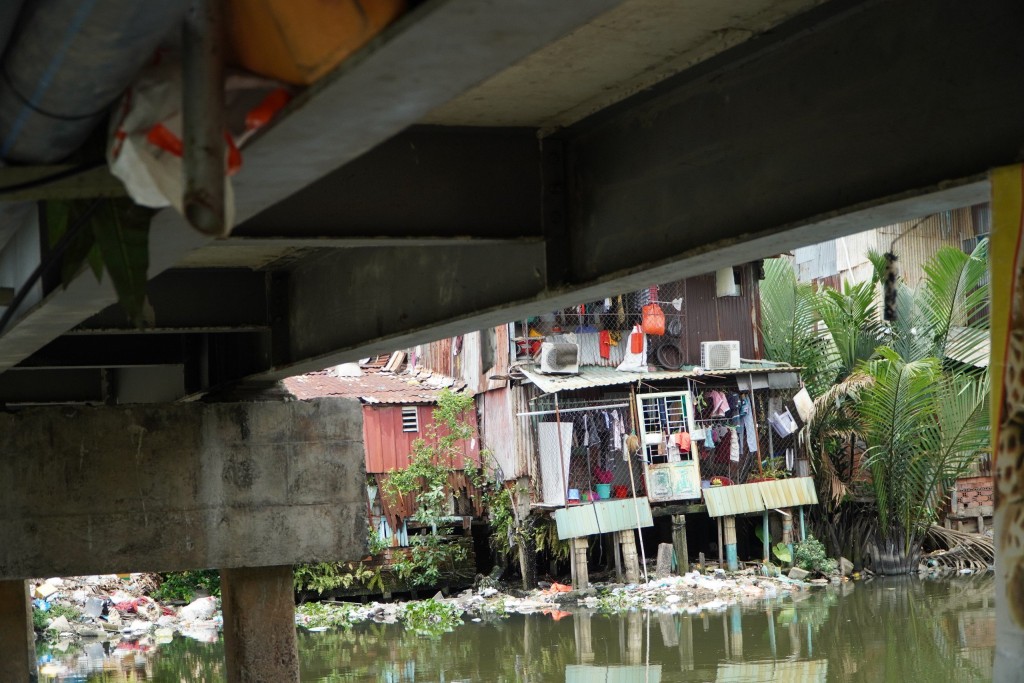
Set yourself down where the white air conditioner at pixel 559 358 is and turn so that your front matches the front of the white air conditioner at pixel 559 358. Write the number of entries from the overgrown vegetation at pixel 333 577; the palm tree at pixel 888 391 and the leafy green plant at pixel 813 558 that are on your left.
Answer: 2

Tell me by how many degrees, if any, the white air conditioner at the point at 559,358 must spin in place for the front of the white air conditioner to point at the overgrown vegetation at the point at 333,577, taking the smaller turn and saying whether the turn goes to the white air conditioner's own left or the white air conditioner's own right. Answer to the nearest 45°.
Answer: approximately 90° to the white air conditioner's own right

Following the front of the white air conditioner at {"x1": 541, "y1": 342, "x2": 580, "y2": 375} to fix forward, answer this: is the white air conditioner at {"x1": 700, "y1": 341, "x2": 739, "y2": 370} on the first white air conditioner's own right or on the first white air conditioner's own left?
on the first white air conditioner's own left

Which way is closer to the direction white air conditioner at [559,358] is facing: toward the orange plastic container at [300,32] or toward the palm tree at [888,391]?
the orange plastic container

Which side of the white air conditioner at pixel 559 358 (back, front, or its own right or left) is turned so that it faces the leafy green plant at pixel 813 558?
left

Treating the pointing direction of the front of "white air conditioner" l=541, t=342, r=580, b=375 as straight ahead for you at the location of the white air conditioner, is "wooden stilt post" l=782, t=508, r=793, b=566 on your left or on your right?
on your left

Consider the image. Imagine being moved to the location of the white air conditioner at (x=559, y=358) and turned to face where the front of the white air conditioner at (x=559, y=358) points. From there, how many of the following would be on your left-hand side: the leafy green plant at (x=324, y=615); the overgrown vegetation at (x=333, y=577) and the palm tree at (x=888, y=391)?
1

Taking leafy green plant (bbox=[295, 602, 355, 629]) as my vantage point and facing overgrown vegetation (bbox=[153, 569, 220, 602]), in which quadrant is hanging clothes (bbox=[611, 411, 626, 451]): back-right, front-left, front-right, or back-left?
back-right

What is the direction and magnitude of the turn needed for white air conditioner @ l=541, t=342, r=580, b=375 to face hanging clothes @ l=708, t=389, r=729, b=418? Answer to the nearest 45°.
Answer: approximately 90° to its left

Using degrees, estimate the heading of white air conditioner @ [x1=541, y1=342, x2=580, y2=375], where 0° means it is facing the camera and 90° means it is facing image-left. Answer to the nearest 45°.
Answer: approximately 0°

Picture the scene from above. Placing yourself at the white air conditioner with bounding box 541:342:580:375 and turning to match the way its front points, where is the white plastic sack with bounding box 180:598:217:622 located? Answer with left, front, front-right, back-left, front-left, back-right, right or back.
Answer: right

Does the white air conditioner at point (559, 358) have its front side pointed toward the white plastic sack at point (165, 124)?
yes

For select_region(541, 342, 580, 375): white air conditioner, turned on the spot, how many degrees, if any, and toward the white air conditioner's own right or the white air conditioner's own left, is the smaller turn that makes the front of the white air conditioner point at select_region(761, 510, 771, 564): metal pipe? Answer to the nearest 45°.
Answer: approximately 90° to the white air conditioner's own left
